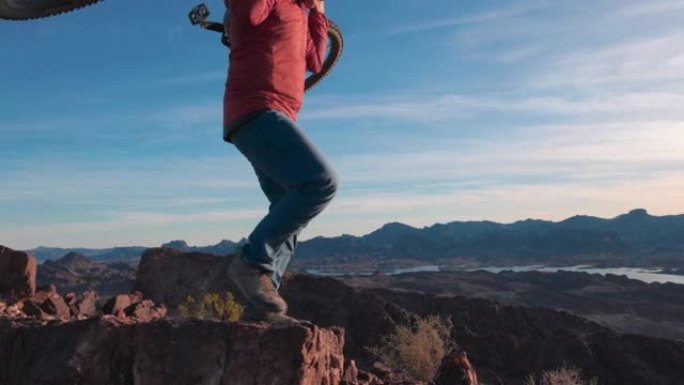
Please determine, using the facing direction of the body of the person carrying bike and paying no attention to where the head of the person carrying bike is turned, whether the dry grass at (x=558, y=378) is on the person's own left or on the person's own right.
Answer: on the person's own left

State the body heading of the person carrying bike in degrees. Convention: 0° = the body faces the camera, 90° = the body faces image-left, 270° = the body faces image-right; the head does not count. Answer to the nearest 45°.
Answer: approximately 270°

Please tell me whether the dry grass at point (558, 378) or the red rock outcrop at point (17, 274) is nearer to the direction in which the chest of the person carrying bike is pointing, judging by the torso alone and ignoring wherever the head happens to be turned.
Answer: the dry grass

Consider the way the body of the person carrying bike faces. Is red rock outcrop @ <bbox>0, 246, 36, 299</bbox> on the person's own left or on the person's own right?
on the person's own left

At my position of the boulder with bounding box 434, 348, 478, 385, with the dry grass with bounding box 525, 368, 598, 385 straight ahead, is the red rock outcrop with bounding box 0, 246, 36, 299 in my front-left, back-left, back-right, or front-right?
back-left

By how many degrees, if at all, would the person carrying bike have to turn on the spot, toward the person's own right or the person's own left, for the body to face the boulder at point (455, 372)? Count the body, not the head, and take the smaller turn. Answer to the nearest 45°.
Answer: approximately 90° to the person's own left
